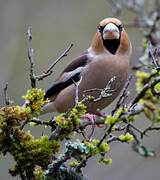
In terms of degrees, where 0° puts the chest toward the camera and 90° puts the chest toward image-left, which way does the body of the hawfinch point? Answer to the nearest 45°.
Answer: approximately 315°
